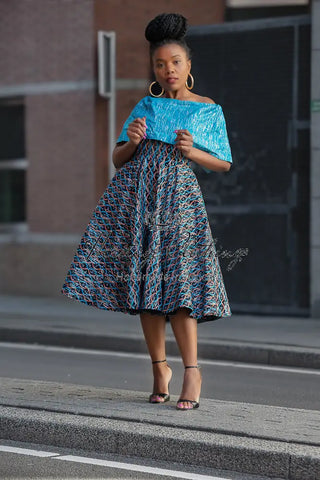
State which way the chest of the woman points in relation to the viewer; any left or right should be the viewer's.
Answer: facing the viewer

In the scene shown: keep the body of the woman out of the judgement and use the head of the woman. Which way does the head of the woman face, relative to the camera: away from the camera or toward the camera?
toward the camera
